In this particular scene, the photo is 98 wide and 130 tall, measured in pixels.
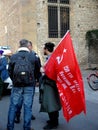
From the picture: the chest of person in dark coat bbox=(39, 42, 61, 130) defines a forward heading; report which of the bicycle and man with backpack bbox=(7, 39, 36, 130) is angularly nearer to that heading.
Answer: the man with backpack

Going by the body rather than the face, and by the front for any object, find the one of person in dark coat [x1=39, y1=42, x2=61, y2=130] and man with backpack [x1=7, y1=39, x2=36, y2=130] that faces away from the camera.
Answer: the man with backpack

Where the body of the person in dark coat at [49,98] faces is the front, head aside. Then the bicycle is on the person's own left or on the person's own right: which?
on the person's own right

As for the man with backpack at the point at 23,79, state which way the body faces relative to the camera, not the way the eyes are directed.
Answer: away from the camera

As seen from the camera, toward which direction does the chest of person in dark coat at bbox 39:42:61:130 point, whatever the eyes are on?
to the viewer's left

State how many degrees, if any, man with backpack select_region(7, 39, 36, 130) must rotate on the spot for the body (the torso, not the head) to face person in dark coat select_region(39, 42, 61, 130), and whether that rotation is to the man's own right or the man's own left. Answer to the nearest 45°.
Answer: approximately 45° to the man's own right

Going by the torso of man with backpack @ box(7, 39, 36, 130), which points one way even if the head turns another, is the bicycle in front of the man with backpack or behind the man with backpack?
in front

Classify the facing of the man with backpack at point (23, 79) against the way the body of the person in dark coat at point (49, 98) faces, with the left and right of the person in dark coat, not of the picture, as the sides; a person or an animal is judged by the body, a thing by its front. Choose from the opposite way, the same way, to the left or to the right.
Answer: to the right

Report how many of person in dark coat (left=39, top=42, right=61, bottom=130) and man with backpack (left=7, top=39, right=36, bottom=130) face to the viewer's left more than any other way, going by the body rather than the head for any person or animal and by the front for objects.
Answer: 1
